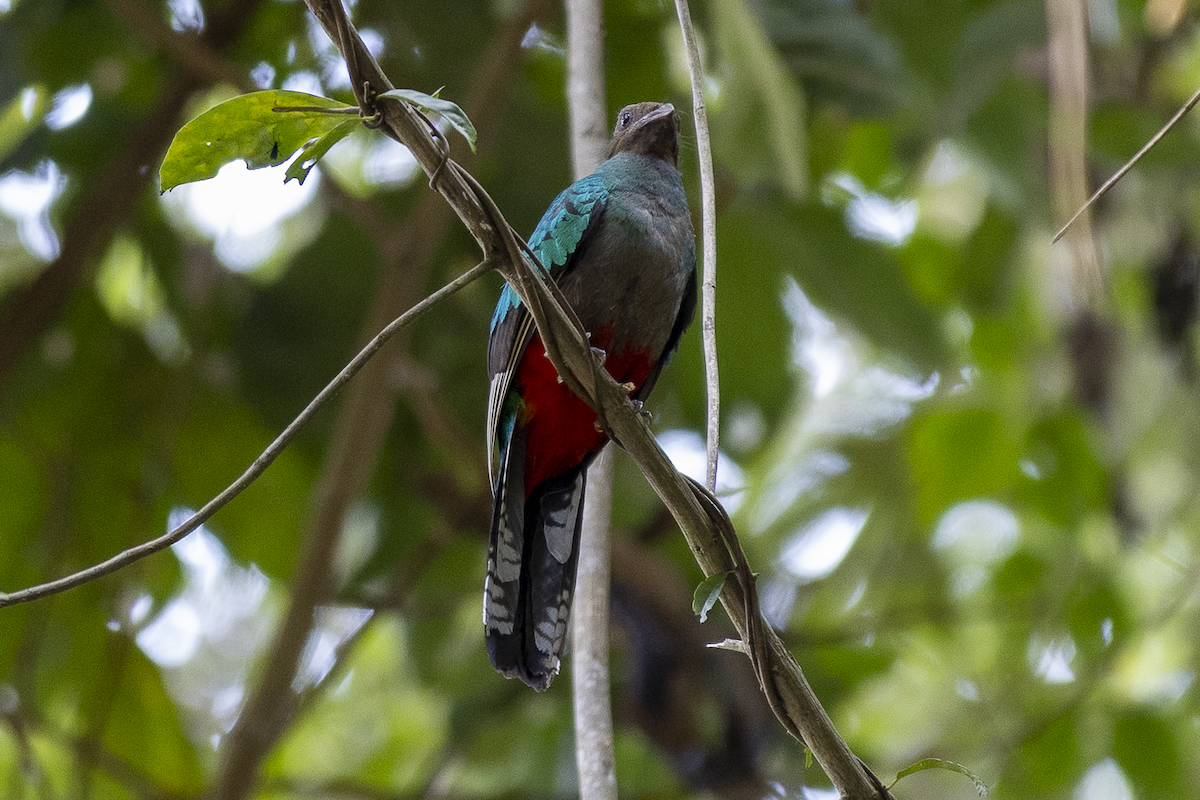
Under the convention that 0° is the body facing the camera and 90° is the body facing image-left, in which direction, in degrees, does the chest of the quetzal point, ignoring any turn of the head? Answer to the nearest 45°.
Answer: approximately 315°

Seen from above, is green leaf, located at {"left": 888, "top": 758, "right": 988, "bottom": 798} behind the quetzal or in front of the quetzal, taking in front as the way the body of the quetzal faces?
in front

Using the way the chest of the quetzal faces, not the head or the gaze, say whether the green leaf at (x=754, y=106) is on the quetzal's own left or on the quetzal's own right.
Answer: on the quetzal's own left

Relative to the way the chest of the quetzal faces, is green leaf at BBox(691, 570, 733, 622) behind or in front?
in front

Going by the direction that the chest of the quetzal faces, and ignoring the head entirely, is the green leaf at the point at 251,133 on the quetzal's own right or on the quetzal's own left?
on the quetzal's own right
